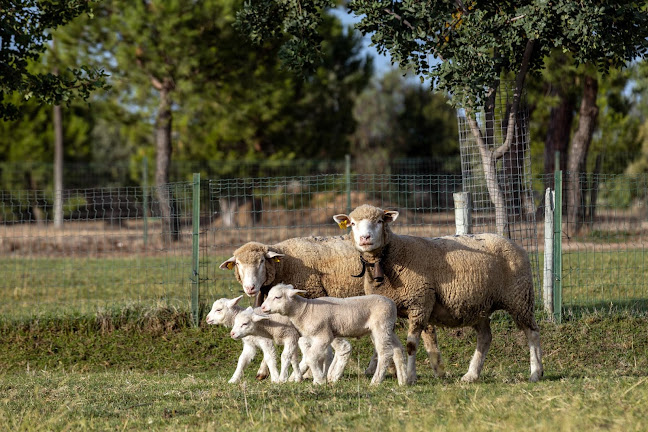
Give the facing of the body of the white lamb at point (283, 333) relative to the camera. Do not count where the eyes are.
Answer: to the viewer's left

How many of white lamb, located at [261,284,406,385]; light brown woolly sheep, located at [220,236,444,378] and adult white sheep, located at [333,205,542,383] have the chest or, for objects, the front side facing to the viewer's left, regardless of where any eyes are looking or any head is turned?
3

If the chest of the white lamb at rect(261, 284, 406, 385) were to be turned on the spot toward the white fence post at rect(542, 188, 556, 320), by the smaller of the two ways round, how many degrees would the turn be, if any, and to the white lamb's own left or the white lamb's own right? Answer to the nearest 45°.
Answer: approximately 135° to the white lamb's own right

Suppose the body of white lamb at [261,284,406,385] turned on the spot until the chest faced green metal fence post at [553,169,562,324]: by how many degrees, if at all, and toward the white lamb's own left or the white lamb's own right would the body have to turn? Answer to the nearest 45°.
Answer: approximately 135° to the white lamb's own right

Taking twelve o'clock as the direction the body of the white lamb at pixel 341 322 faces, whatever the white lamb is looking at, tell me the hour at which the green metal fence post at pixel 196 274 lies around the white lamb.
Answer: The green metal fence post is roughly at 2 o'clock from the white lamb.

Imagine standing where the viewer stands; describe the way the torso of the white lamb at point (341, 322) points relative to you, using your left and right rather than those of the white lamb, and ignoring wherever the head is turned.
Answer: facing to the left of the viewer

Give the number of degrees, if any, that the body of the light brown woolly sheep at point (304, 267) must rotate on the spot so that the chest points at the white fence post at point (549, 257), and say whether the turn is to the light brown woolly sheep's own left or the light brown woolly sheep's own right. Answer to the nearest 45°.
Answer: approximately 135° to the light brown woolly sheep's own right

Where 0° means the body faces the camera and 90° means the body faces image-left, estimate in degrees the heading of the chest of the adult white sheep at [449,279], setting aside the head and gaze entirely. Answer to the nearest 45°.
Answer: approximately 90°

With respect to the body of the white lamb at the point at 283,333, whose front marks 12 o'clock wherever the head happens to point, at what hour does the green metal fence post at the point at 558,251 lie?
The green metal fence post is roughly at 5 o'clock from the white lamb.

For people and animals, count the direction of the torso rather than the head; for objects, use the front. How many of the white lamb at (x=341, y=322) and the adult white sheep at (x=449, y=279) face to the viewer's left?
2

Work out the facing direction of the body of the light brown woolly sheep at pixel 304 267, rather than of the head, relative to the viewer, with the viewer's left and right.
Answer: facing to the left of the viewer

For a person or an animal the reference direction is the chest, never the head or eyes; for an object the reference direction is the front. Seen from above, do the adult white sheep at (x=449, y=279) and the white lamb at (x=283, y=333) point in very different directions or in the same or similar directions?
same or similar directions

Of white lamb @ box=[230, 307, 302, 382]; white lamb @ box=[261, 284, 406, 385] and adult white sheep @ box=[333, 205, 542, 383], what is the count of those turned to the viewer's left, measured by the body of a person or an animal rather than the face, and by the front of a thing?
3
